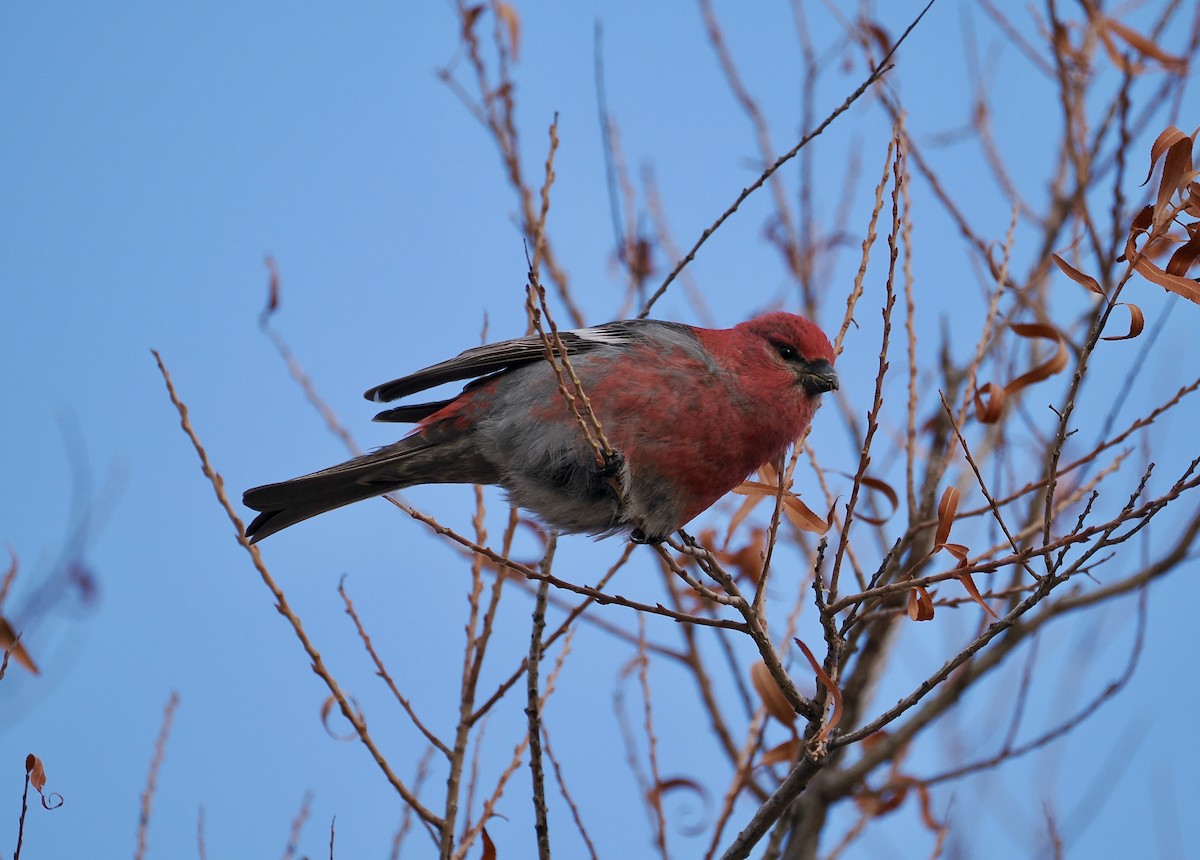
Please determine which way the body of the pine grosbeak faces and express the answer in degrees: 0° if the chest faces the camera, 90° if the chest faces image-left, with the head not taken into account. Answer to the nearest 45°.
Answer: approximately 270°

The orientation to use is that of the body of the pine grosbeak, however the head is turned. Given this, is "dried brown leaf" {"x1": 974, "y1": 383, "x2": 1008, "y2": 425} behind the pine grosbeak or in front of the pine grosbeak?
in front

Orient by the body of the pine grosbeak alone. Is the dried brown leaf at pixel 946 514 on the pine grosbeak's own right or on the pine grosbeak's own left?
on the pine grosbeak's own left

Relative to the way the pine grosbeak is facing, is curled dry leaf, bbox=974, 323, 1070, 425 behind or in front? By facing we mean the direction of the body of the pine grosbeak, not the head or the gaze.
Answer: in front

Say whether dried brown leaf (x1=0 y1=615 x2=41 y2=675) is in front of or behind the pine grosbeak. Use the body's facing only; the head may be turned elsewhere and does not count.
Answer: behind
